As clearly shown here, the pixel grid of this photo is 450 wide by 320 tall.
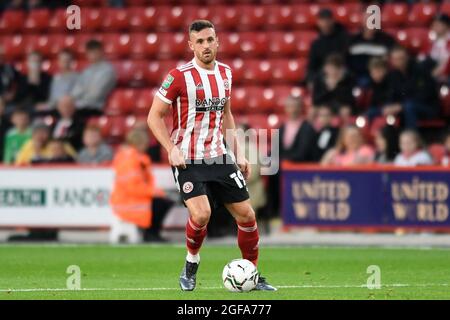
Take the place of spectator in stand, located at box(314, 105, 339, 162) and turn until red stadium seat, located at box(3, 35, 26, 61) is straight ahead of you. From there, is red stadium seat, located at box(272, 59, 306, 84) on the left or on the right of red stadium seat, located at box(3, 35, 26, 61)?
right

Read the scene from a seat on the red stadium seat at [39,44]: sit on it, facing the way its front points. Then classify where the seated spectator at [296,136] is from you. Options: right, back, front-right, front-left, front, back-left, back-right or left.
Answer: front-left

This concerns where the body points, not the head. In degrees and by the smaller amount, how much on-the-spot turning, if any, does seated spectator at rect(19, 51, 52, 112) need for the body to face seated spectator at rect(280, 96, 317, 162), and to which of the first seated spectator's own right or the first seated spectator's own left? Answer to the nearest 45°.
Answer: approximately 45° to the first seated spectator's own left

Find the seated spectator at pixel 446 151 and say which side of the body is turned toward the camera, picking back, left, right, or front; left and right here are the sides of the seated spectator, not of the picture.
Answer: front

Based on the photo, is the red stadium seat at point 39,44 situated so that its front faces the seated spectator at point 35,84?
yes

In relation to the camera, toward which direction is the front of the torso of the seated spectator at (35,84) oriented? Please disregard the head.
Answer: toward the camera

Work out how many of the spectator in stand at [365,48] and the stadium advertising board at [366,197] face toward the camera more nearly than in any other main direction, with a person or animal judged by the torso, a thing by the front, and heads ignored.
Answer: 2

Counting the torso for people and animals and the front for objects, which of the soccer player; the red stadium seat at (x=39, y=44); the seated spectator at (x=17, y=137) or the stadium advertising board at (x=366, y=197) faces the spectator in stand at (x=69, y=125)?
the red stadium seat

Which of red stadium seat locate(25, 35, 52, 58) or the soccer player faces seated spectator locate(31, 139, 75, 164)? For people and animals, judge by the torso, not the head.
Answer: the red stadium seat

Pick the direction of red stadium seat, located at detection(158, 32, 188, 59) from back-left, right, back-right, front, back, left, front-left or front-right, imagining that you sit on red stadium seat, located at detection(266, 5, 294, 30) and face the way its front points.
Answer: right

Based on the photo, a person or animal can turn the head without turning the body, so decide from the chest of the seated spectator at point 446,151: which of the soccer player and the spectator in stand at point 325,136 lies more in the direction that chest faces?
the soccer player

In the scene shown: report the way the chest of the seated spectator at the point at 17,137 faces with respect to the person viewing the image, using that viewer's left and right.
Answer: facing the viewer

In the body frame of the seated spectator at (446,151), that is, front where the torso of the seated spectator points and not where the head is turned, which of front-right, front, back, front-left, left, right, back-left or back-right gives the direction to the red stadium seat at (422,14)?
back

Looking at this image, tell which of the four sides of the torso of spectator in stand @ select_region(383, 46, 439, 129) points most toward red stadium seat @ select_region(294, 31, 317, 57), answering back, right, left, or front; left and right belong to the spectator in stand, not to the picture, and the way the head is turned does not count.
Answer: right
